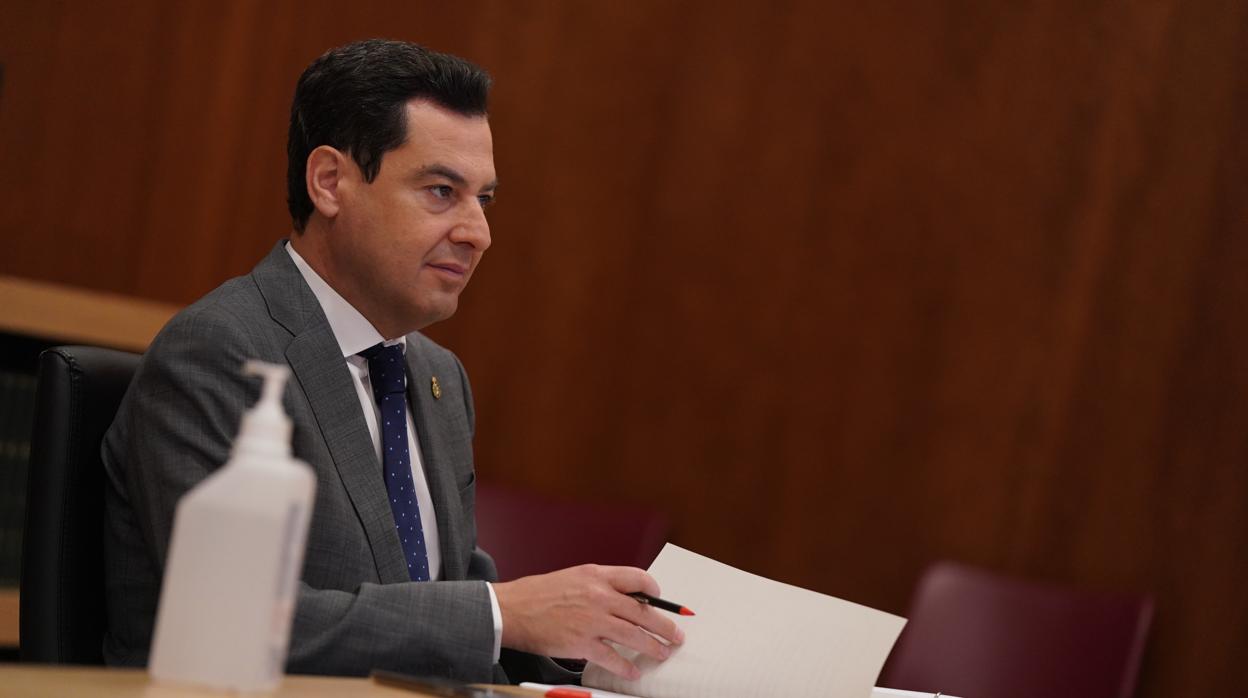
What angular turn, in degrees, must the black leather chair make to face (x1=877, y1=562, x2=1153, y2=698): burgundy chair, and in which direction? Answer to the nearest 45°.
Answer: approximately 90° to its left

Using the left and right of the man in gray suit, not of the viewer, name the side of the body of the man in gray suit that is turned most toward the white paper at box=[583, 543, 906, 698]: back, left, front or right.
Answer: front

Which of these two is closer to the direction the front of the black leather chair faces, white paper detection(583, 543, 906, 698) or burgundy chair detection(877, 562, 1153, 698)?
the white paper

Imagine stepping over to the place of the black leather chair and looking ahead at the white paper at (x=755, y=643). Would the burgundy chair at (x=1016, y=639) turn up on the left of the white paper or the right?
left

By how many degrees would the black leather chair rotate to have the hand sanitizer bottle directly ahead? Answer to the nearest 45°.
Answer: approximately 45° to its right

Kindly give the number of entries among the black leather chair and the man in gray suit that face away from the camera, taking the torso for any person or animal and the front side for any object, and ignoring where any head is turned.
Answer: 0

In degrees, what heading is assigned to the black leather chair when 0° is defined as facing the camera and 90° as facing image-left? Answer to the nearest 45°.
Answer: approximately 315°

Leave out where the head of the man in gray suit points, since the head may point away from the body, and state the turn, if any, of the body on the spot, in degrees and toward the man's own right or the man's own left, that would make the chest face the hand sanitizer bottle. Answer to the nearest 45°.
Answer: approximately 45° to the man's own right

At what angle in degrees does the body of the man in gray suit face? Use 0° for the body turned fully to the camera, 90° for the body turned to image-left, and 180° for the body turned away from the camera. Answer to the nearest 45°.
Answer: approximately 315°
